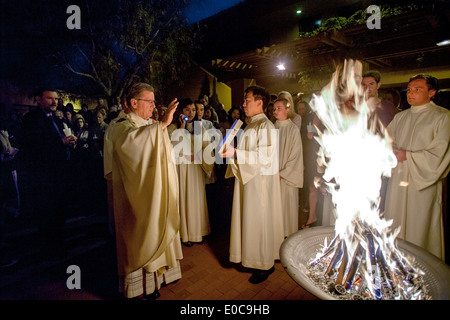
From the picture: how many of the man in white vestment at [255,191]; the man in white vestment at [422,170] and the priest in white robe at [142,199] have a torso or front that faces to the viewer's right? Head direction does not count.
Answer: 1

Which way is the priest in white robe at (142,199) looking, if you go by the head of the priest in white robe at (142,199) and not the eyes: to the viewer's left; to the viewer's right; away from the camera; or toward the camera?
to the viewer's right

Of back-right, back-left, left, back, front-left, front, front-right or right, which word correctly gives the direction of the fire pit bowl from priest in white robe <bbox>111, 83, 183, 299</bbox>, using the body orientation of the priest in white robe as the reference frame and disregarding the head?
front-right

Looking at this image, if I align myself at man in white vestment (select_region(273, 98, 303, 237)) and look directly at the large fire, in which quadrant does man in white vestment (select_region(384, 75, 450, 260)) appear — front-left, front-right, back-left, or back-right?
front-left

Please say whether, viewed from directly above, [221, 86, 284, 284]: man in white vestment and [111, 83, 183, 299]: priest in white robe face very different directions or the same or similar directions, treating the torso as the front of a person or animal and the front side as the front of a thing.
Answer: very different directions

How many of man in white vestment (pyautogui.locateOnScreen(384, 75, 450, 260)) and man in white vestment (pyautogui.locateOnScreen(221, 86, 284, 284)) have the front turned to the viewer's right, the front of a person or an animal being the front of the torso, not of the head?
0

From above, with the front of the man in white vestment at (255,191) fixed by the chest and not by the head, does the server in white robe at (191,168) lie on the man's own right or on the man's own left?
on the man's own right

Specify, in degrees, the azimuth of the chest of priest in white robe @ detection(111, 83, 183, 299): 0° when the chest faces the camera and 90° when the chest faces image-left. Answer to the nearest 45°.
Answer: approximately 270°

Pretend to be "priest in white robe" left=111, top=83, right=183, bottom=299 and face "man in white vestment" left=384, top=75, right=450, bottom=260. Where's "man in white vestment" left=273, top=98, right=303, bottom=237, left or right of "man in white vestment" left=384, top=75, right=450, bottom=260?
left

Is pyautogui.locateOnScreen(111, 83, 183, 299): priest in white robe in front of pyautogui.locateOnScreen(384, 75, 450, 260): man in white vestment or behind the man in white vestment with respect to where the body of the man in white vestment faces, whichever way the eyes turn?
in front

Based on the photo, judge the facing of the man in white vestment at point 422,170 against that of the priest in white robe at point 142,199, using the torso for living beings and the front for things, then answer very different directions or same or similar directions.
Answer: very different directions

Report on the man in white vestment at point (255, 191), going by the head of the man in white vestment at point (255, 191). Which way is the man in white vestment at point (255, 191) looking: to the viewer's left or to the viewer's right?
to the viewer's left
